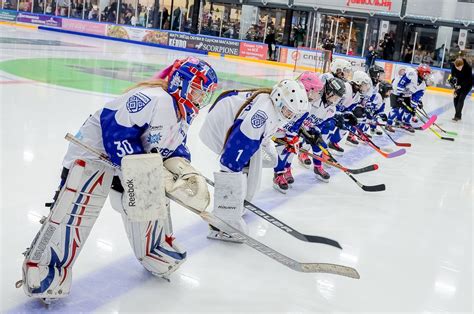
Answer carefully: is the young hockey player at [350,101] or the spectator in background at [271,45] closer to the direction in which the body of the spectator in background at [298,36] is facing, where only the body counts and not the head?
the young hockey player

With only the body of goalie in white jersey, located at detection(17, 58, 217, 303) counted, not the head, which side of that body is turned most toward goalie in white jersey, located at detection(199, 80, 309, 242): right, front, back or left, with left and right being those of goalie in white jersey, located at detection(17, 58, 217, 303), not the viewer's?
left

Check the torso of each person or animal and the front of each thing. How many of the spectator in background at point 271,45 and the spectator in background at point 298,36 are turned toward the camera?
2

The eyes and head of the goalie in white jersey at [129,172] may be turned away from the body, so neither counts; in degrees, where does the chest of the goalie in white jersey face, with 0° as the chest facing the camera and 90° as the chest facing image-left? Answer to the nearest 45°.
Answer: approximately 315°

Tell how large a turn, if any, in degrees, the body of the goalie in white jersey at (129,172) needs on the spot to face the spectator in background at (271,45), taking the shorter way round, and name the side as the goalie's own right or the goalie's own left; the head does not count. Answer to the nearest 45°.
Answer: approximately 135° to the goalie's own left

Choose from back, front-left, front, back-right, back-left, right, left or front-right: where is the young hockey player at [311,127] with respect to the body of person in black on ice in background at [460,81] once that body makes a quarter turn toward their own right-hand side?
back-left

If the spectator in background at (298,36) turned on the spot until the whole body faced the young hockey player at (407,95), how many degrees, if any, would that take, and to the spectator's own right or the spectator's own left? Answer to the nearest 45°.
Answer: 0° — they already face them

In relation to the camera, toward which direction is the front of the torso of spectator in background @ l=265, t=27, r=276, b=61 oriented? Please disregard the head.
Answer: toward the camera

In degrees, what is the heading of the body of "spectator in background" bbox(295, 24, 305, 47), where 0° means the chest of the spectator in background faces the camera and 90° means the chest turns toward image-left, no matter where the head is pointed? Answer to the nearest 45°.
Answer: approximately 0°

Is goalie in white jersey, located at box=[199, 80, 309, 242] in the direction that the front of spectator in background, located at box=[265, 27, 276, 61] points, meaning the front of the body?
yes

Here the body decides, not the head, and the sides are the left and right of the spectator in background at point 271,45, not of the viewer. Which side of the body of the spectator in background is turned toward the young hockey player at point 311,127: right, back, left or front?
front

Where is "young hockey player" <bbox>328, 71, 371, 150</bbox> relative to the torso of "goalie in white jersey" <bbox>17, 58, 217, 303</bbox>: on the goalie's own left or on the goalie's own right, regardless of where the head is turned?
on the goalie's own left

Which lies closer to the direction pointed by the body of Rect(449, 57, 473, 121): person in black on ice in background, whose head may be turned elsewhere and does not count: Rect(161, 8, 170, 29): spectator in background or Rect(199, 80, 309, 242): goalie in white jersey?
the goalie in white jersey

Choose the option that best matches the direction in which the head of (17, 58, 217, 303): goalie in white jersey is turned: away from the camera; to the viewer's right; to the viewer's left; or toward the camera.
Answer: to the viewer's right
